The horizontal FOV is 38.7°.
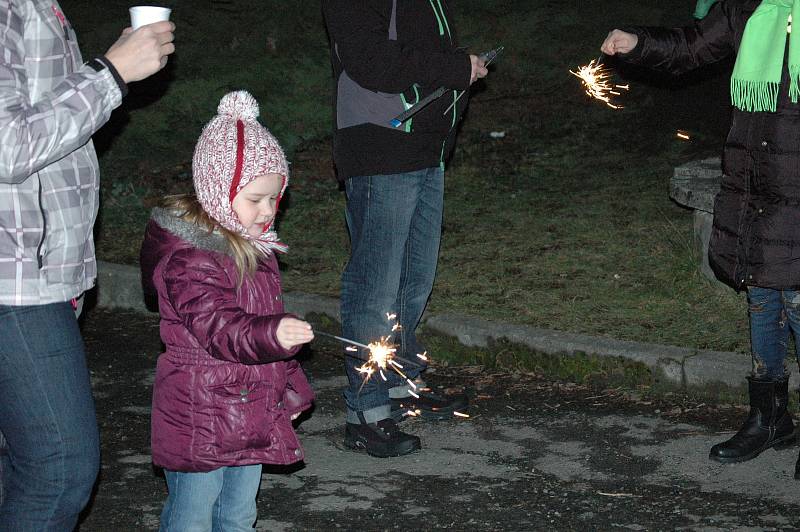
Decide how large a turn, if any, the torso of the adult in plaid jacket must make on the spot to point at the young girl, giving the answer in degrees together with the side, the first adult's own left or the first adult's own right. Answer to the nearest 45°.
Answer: approximately 45° to the first adult's own left

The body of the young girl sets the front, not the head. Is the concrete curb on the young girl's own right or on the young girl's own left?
on the young girl's own left

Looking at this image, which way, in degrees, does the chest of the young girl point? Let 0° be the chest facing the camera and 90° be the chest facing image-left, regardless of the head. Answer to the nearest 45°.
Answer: approximately 315°

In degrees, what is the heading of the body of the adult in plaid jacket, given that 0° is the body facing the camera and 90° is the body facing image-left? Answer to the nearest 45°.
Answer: approximately 270°

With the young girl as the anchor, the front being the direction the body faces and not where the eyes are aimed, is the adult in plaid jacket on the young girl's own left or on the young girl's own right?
on the young girl's own right
